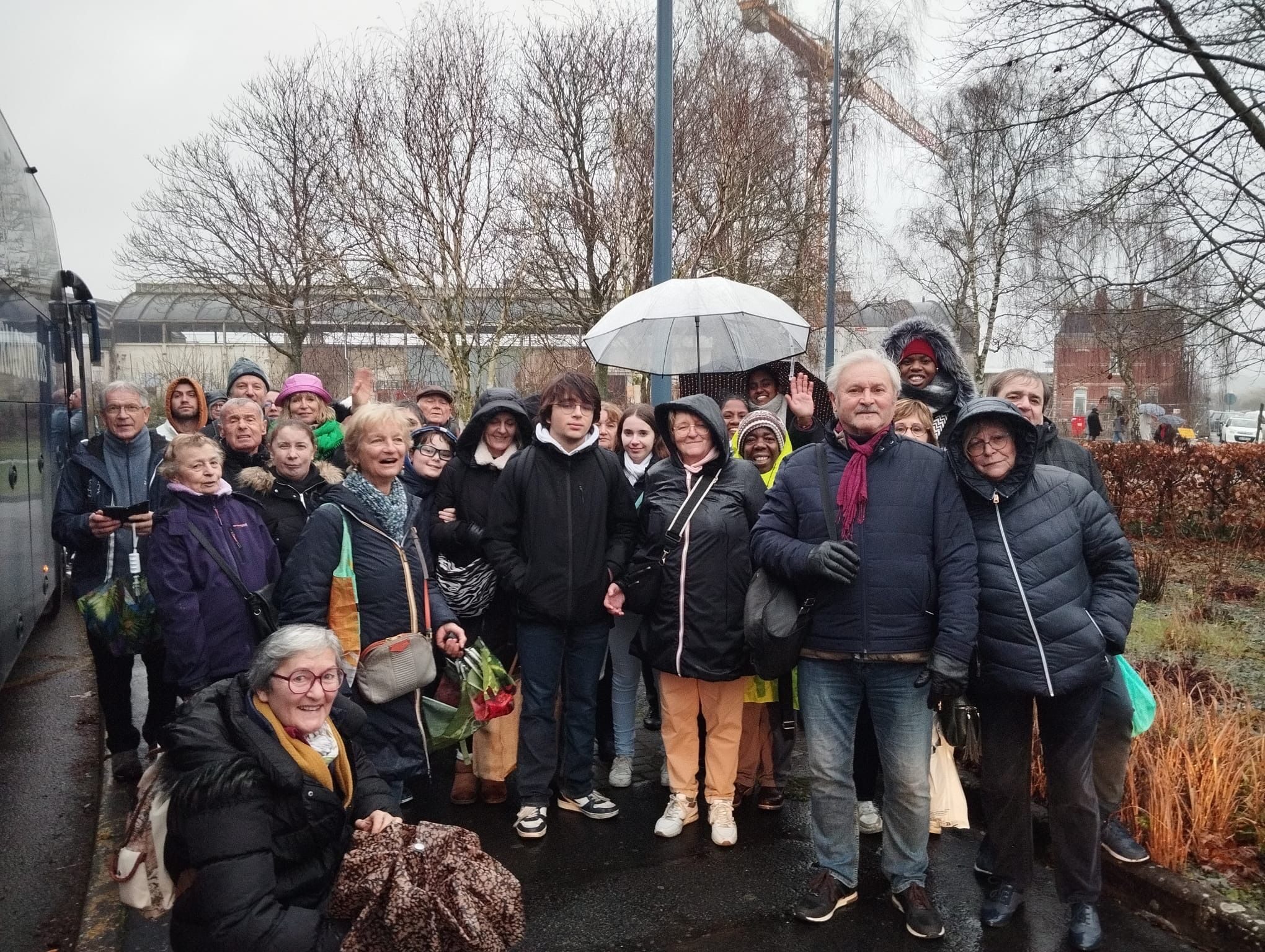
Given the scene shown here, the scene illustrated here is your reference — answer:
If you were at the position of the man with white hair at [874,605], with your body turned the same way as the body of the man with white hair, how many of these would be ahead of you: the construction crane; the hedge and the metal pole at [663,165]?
0

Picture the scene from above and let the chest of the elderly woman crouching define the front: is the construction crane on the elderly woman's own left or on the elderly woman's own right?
on the elderly woman's own left

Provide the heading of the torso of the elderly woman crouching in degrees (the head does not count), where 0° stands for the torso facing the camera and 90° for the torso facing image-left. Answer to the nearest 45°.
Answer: approximately 315°

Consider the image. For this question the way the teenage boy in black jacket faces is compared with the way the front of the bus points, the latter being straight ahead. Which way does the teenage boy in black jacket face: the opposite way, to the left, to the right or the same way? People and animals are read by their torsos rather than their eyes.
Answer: the opposite way

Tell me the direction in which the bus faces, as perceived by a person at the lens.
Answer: facing away from the viewer and to the right of the viewer

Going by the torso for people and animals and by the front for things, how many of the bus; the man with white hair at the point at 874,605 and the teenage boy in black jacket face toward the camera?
2

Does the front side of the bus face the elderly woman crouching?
no

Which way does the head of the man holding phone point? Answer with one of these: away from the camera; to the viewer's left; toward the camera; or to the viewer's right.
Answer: toward the camera

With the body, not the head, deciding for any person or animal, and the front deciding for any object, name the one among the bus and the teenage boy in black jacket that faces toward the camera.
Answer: the teenage boy in black jacket

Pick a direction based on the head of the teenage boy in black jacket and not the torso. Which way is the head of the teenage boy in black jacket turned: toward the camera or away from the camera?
toward the camera

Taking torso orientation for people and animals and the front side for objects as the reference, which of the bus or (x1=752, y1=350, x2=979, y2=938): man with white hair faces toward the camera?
the man with white hair

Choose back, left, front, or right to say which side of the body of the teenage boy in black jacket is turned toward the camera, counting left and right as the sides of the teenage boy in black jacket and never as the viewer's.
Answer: front

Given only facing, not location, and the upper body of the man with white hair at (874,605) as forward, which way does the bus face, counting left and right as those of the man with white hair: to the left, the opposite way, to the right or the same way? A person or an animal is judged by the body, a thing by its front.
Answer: the opposite way

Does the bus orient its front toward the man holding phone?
no

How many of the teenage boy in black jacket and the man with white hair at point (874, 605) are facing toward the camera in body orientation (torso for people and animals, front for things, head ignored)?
2

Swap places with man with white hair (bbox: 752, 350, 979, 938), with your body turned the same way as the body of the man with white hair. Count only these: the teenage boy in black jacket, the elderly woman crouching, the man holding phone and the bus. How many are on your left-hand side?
0
